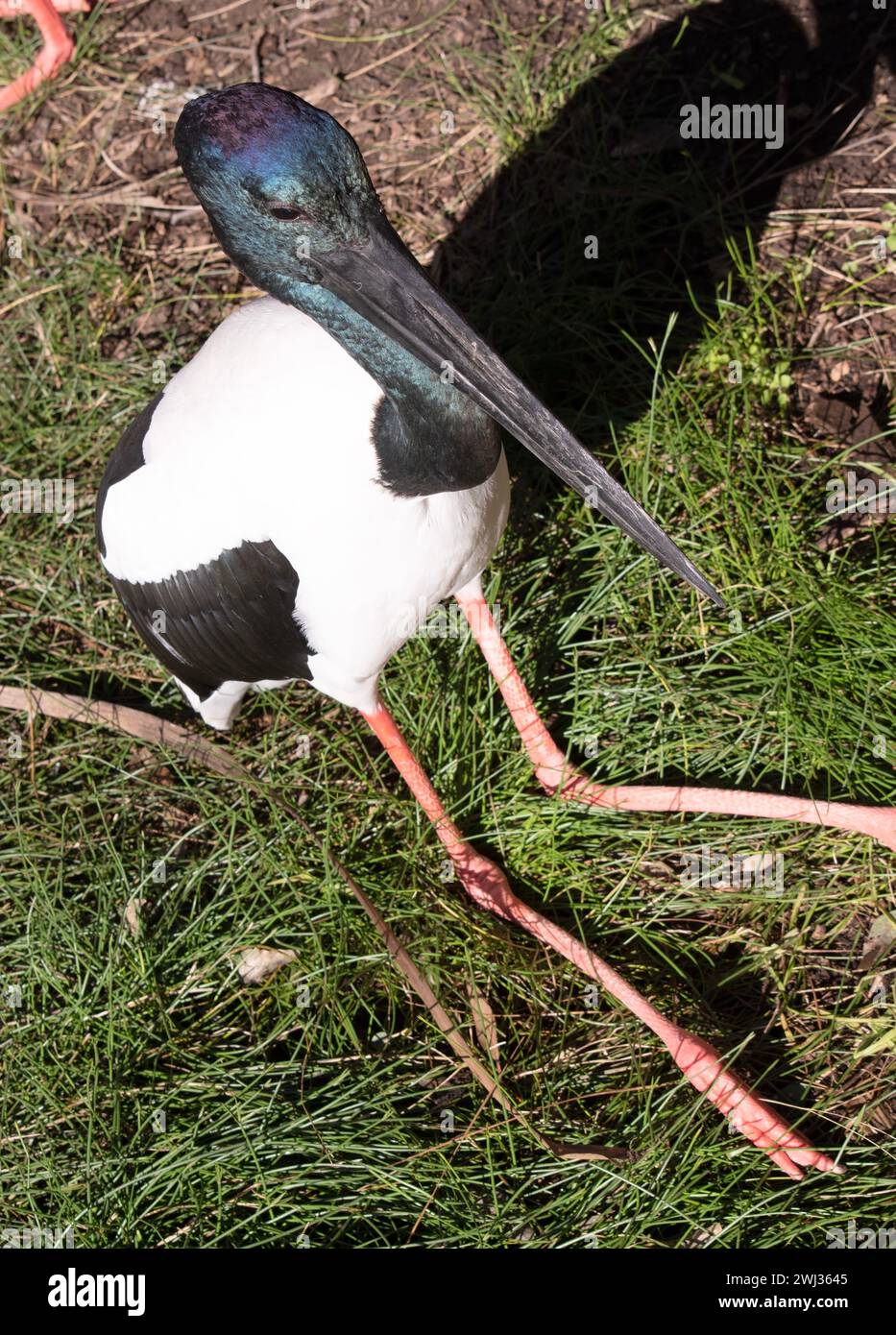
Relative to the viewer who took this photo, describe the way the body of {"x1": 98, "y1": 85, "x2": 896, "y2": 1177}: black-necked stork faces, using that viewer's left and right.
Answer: facing the viewer and to the right of the viewer
